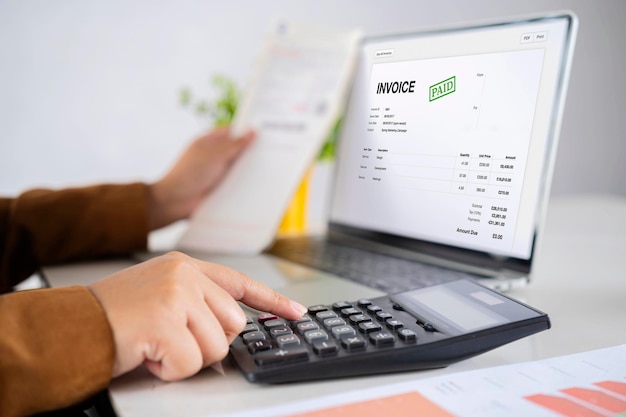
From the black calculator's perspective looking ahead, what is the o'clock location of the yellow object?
The yellow object is roughly at 4 o'clock from the black calculator.

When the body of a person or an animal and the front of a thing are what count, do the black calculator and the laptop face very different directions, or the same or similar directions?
same or similar directions

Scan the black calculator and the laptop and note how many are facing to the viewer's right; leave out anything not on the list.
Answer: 0

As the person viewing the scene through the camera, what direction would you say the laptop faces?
facing the viewer and to the left of the viewer
